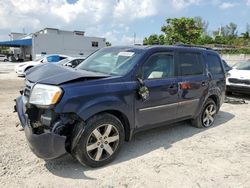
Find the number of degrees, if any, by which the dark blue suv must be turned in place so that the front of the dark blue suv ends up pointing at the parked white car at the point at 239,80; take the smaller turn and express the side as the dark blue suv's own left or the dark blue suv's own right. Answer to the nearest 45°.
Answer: approximately 180°

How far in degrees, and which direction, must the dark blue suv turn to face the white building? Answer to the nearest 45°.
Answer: approximately 135° to its right

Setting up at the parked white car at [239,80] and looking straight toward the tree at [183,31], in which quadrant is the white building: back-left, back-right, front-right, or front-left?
front-left

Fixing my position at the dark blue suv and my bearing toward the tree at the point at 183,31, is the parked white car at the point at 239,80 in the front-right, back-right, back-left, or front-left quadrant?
front-right

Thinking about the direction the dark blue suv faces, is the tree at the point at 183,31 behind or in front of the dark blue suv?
behind
